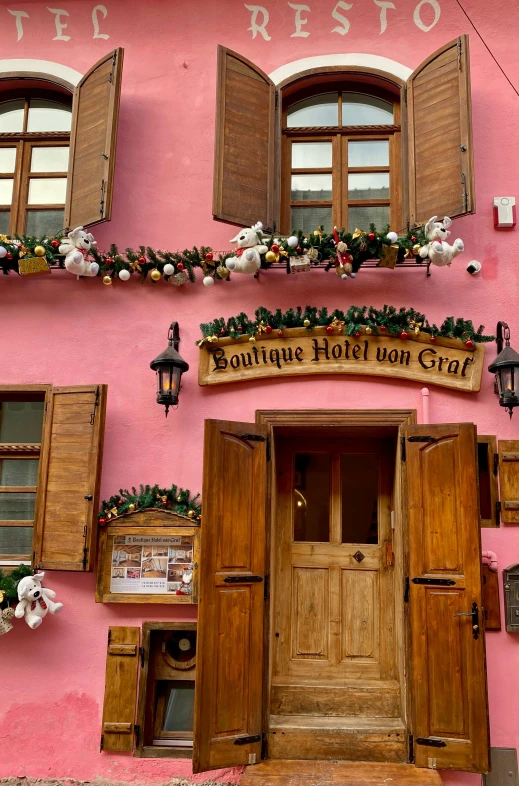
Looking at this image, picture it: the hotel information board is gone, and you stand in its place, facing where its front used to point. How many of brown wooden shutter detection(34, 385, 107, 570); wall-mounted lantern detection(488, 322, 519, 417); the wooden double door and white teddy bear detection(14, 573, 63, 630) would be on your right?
2

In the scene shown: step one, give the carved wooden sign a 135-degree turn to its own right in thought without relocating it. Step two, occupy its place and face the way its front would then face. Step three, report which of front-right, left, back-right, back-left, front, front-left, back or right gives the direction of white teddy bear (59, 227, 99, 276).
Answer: front-left

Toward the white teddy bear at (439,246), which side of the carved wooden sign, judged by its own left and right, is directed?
left

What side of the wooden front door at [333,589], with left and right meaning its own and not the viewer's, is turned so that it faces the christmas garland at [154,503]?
right

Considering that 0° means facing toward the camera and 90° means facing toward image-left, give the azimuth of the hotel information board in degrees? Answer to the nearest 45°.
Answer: approximately 0°

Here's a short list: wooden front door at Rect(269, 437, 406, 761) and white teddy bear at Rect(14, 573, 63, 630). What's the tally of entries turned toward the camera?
2
